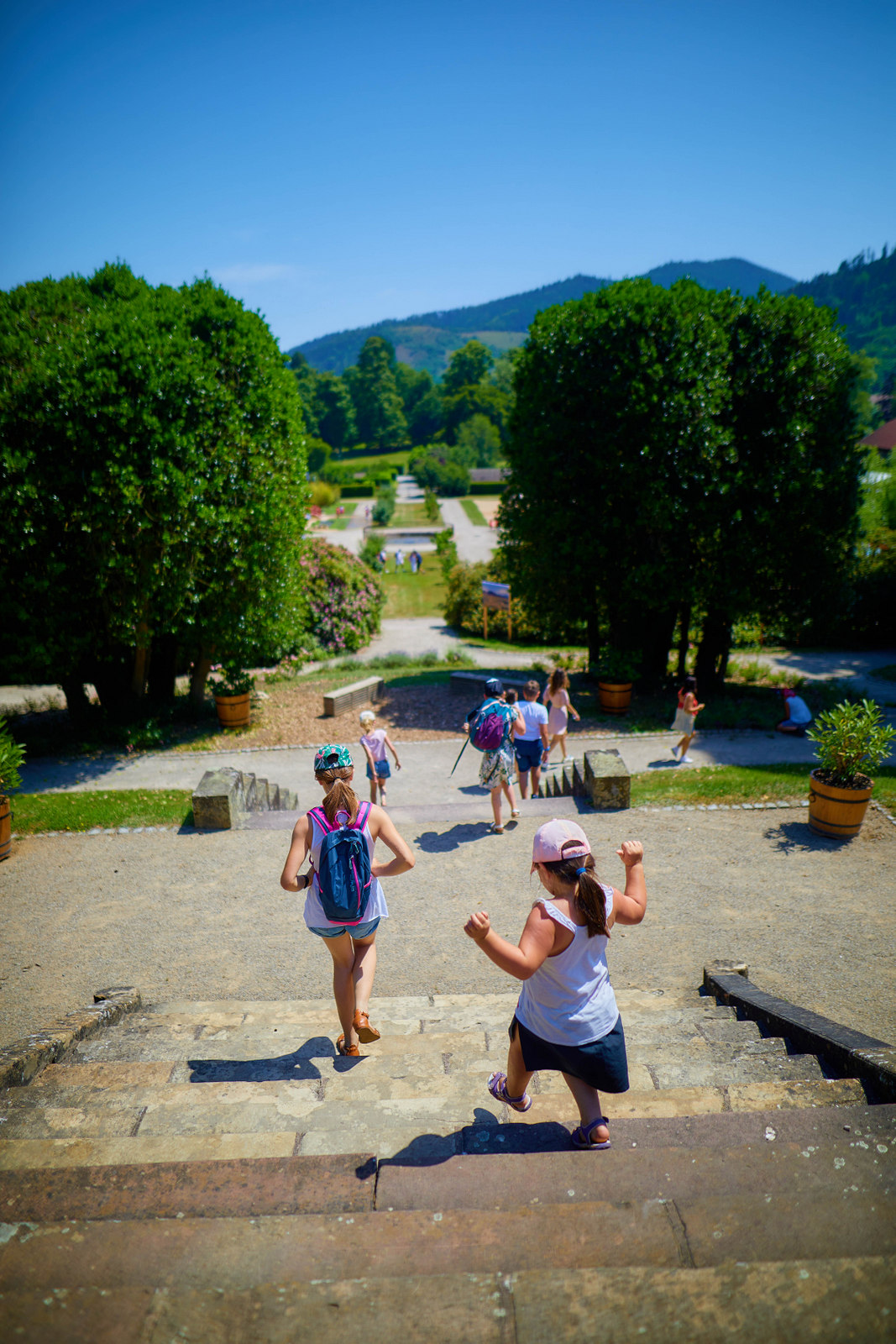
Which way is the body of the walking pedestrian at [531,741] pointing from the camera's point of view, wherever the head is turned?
away from the camera

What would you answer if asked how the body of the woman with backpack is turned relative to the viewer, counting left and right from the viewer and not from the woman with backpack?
facing away from the viewer

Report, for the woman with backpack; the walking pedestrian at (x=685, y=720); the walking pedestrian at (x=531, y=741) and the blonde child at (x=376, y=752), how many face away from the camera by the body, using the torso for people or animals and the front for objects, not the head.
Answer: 3

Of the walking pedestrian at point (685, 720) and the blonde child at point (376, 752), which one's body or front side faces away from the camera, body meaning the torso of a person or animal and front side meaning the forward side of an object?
the blonde child

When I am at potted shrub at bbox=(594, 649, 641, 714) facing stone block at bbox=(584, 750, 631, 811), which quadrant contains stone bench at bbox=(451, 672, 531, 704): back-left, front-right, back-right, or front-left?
back-right

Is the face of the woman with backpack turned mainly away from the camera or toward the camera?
away from the camera

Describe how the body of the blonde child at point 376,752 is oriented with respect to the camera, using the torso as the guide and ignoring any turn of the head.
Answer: away from the camera

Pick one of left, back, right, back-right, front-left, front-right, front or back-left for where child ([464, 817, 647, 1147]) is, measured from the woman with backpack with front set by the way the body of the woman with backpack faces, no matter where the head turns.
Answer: back-right
